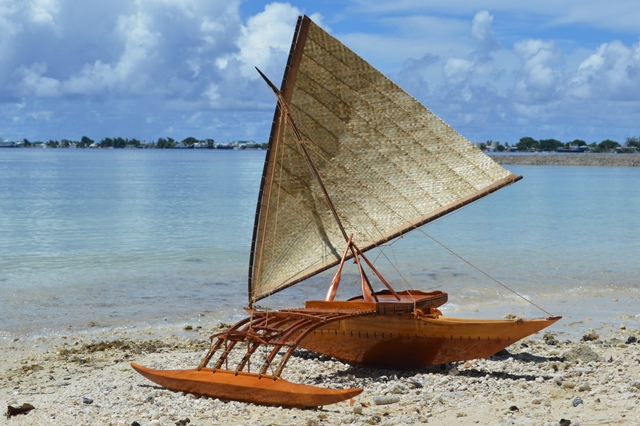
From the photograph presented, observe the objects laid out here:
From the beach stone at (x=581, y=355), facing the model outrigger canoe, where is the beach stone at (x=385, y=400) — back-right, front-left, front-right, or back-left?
front-left

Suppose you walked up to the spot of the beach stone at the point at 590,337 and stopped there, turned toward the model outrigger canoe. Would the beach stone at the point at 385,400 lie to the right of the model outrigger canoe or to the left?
left

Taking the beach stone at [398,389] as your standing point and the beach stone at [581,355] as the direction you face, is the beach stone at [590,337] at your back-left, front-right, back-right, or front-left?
front-left

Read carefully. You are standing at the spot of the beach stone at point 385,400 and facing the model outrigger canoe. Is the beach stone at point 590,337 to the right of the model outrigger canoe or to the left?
right

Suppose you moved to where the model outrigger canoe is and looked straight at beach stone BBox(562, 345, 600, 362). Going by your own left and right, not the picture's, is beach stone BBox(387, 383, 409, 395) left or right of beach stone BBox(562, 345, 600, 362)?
right
